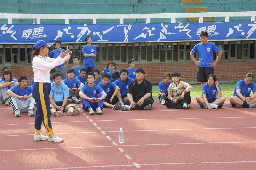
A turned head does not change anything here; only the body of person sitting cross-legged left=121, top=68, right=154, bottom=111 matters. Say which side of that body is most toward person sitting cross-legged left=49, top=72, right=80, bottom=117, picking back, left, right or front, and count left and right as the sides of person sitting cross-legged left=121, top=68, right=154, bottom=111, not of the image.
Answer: right

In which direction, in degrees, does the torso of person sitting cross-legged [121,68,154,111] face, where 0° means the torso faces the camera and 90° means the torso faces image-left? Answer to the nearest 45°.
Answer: approximately 0°

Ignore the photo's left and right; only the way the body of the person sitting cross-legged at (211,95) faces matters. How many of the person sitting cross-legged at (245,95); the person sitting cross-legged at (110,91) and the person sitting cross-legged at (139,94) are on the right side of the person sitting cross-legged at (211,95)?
2

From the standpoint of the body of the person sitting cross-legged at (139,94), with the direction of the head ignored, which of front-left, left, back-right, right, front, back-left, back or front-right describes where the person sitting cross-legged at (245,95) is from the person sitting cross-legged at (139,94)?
left

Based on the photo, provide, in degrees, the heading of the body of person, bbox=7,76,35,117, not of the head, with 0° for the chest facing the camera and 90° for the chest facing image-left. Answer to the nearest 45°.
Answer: approximately 0°

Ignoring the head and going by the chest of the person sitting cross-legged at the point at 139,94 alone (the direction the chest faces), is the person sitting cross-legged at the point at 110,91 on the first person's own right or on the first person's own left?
on the first person's own right
